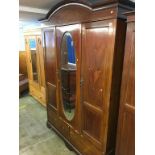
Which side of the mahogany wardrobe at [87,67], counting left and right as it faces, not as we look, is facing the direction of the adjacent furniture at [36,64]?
right

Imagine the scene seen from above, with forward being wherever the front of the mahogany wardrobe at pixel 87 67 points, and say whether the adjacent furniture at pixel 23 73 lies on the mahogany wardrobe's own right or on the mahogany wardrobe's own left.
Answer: on the mahogany wardrobe's own right

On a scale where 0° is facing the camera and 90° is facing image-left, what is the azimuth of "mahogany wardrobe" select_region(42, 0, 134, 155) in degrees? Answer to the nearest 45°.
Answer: approximately 45°
